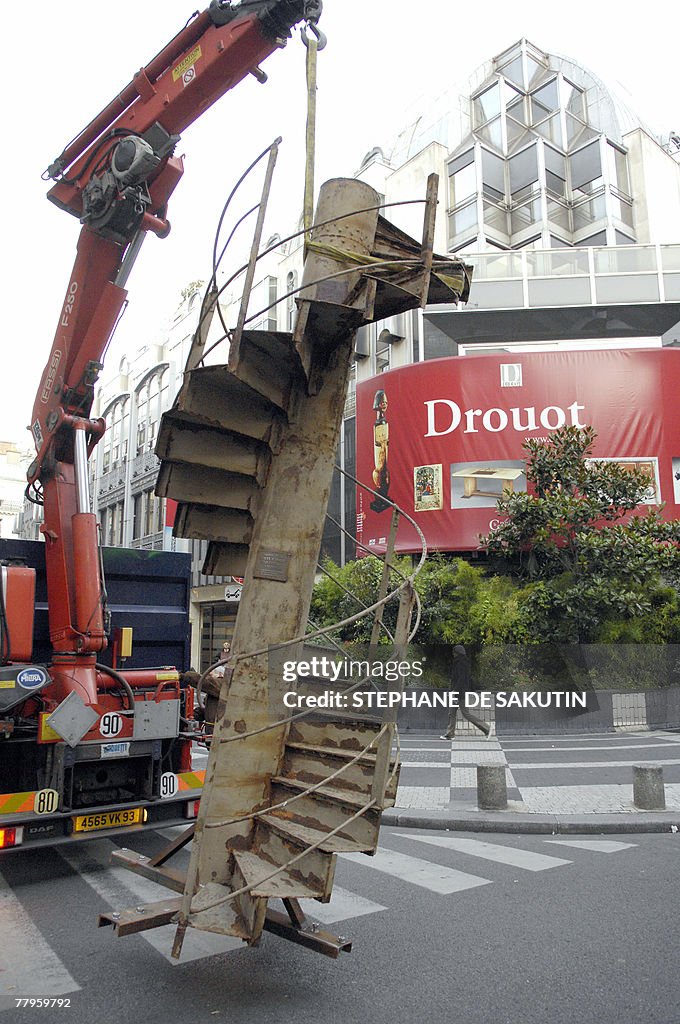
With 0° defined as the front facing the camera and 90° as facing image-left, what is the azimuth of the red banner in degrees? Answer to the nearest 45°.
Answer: approximately 0°

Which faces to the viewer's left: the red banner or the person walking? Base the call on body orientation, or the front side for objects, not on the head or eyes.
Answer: the person walking

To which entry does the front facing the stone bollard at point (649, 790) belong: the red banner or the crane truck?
the red banner

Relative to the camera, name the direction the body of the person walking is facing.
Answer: to the viewer's left

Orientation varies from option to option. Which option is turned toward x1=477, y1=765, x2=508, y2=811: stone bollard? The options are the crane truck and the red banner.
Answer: the red banner

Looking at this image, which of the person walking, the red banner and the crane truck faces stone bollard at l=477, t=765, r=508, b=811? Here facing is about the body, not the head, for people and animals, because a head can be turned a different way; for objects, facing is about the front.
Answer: the red banner

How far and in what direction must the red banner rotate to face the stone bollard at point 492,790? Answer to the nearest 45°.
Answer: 0° — it already faces it

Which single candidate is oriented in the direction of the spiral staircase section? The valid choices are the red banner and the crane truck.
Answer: the red banner

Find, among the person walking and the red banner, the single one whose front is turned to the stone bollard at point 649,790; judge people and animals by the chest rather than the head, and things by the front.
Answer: the red banner

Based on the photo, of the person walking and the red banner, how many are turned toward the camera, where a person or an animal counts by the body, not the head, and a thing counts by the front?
1

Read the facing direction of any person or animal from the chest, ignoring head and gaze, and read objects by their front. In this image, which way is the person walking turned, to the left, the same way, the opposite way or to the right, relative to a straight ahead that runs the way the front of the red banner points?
to the right

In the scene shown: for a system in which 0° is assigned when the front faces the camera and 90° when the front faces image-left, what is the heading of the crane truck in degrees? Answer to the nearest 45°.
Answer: approximately 135°
